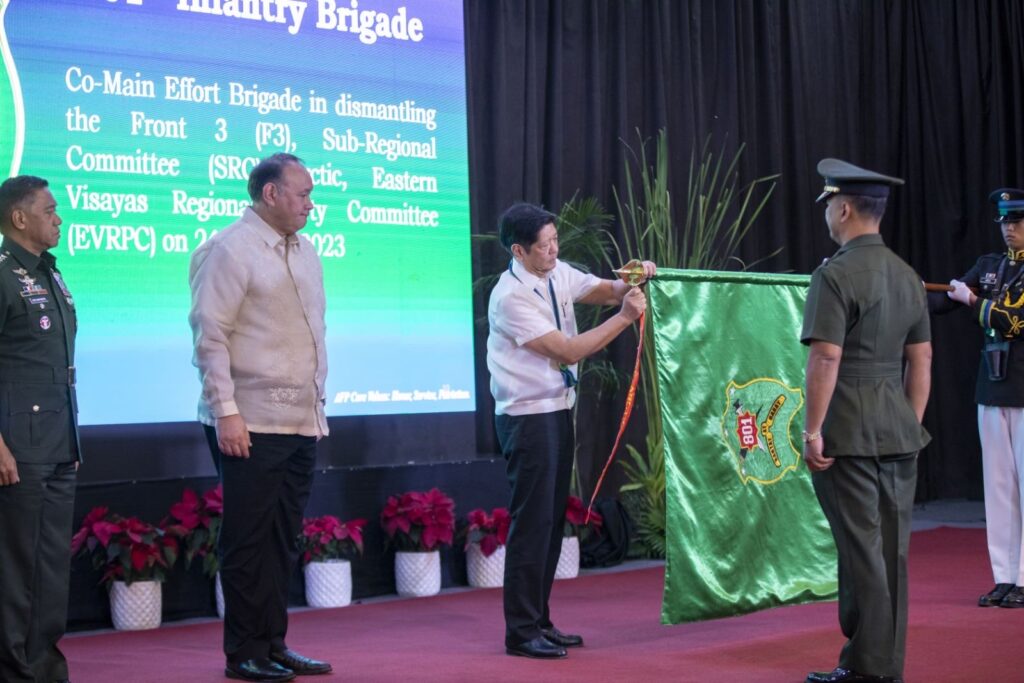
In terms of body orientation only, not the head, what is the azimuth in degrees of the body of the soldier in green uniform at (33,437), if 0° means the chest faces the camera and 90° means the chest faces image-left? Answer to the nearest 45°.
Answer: approximately 315°

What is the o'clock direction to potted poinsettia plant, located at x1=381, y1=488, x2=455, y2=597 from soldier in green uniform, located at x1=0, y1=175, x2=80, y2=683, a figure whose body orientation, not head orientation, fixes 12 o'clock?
The potted poinsettia plant is roughly at 9 o'clock from the soldier in green uniform.

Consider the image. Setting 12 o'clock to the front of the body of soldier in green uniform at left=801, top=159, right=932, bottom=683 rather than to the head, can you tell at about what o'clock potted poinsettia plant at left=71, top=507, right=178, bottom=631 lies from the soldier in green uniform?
The potted poinsettia plant is roughly at 11 o'clock from the soldier in green uniform.

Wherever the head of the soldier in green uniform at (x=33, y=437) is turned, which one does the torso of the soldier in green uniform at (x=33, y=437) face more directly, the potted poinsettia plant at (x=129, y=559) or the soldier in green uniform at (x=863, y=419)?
the soldier in green uniform

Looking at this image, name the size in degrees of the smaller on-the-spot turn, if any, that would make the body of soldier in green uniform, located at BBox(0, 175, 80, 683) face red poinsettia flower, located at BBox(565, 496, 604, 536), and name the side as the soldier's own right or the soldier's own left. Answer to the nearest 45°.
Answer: approximately 90° to the soldier's own left

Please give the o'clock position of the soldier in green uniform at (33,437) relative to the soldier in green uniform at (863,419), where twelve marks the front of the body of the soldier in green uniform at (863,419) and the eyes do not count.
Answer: the soldier in green uniform at (33,437) is roughly at 10 o'clock from the soldier in green uniform at (863,419).

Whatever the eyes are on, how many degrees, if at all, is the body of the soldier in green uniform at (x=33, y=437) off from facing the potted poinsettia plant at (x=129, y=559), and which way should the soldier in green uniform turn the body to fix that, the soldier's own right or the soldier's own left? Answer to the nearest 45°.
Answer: approximately 135° to the soldier's own left

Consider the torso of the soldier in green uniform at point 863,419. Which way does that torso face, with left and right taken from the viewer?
facing away from the viewer and to the left of the viewer

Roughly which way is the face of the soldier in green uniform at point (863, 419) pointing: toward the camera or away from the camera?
away from the camera
